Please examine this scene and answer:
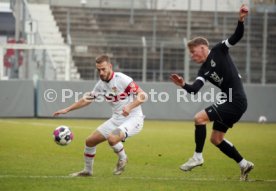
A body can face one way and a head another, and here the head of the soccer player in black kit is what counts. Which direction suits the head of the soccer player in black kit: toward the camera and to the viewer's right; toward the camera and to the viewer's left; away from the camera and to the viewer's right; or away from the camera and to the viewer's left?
toward the camera and to the viewer's left

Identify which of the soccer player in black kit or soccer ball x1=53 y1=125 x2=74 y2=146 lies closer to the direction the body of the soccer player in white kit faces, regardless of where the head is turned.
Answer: the soccer ball

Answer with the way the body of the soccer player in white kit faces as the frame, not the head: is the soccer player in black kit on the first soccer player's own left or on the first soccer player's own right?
on the first soccer player's own left

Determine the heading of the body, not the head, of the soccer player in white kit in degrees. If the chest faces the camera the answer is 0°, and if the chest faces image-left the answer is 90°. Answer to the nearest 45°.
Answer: approximately 45°

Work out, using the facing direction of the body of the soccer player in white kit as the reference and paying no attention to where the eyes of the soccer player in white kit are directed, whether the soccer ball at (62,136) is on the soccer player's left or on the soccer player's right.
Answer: on the soccer player's right

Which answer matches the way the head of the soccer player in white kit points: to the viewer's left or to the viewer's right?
to the viewer's left
